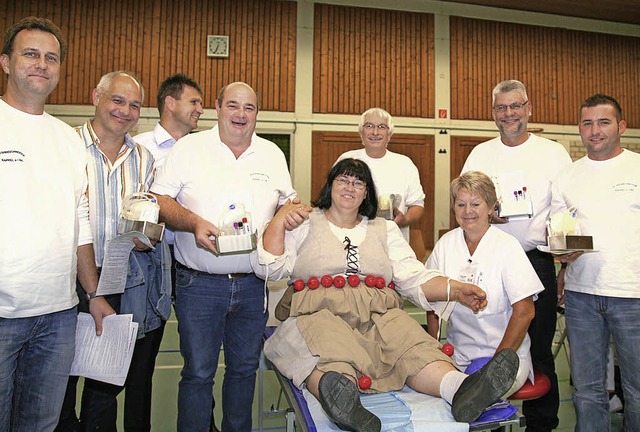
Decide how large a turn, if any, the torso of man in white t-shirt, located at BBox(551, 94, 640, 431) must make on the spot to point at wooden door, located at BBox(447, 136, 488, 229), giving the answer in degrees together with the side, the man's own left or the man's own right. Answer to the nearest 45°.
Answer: approximately 180°

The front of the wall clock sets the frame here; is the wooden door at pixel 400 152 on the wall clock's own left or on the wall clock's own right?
on the wall clock's own left

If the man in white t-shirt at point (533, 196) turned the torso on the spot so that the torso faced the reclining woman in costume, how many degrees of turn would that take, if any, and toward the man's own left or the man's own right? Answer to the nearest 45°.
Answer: approximately 45° to the man's own right

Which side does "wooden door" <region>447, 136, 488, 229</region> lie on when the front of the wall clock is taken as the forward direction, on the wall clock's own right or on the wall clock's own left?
on the wall clock's own left

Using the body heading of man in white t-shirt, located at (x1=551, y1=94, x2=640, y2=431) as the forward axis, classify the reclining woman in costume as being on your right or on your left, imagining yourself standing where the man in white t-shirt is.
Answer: on your right

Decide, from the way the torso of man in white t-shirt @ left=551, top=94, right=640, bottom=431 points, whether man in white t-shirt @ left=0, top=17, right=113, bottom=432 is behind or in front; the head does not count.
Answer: in front
